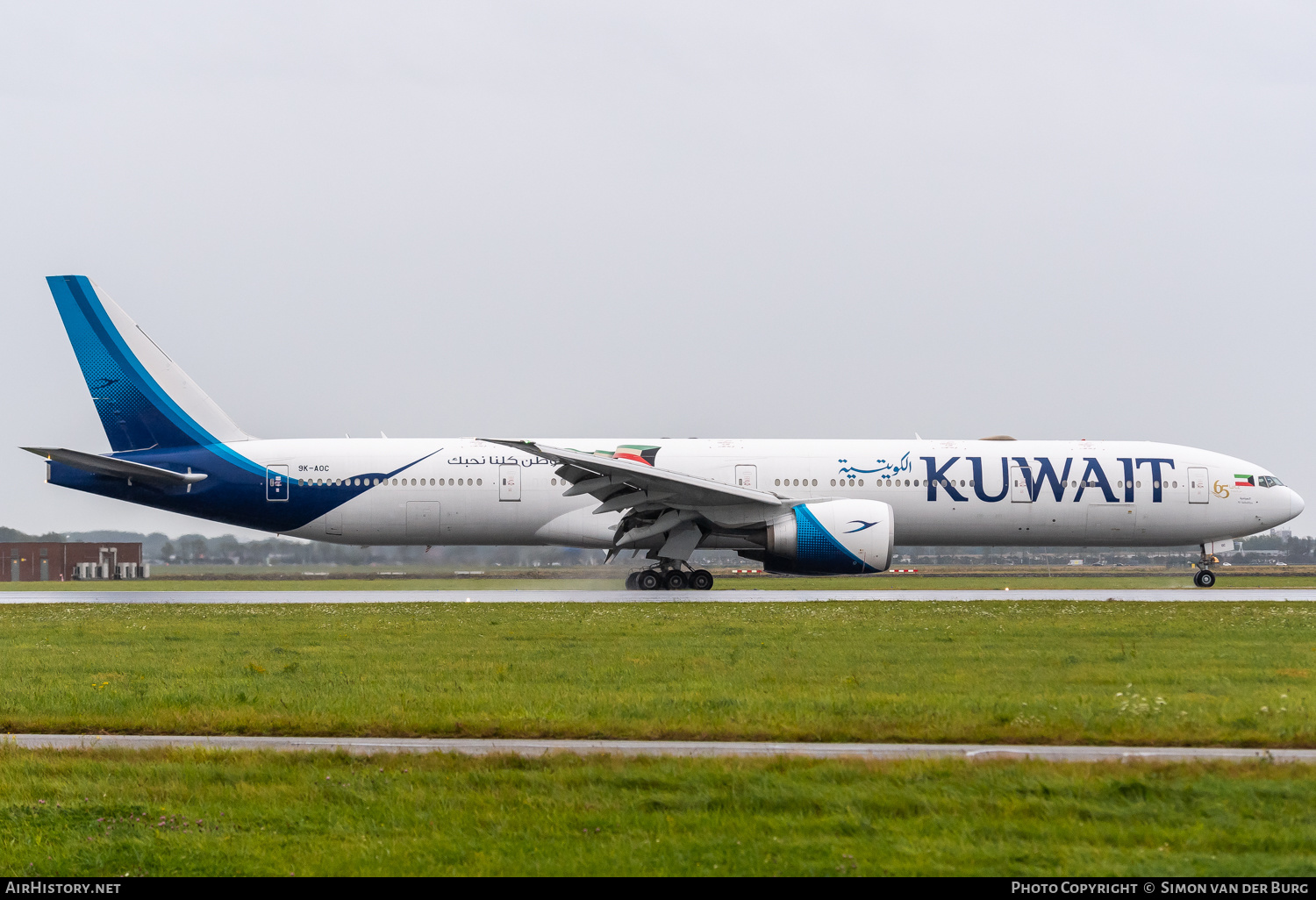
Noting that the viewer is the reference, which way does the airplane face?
facing to the right of the viewer
